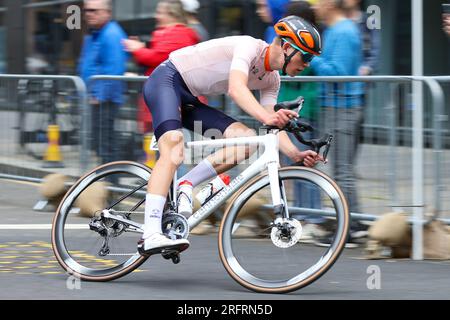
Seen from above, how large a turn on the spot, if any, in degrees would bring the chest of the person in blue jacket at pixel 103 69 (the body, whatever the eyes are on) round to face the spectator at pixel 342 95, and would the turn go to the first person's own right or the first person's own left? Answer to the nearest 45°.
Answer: approximately 90° to the first person's own left

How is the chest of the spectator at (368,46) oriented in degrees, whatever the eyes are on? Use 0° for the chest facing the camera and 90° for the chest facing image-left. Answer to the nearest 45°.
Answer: approximately 45°

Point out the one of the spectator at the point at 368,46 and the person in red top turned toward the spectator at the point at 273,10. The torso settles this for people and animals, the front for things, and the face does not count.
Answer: the spectator at the point at 368,46

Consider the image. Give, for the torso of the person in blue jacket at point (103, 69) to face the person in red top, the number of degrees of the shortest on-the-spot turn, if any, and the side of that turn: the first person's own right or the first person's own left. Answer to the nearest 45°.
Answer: approximately 90° to the first person's own left

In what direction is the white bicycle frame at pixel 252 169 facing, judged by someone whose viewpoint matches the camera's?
facing to the right of the viewer

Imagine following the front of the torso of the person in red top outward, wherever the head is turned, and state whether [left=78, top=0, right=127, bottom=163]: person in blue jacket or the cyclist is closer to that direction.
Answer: the person in blue jacket

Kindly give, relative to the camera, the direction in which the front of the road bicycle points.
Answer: facing to the right of the viewer

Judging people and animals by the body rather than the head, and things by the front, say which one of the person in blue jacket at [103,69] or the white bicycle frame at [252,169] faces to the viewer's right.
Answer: the white bicycle frame

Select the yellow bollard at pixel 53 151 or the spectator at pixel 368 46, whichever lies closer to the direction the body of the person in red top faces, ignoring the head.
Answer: the yellow bollard

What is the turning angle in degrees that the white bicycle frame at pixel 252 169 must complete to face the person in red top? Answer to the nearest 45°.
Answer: approximately 90° to its left
